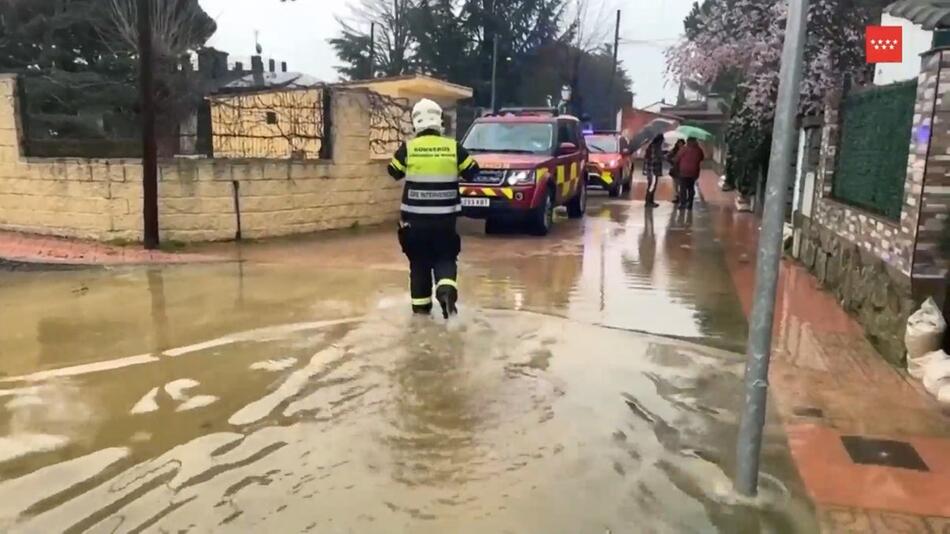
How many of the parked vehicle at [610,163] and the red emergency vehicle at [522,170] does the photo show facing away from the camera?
0

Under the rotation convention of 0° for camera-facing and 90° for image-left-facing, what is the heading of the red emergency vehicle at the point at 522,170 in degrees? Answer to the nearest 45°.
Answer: approximately 45°

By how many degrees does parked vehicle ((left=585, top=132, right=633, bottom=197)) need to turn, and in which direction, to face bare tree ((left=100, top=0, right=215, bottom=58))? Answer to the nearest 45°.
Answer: approximately 45° to its right

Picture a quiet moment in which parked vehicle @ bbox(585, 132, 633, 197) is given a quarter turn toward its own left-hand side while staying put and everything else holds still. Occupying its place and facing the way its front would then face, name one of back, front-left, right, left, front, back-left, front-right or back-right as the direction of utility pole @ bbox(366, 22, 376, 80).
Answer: back

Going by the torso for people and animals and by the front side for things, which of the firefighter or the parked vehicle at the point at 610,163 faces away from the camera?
the firefighter

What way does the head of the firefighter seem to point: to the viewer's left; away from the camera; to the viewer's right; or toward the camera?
away from the camera

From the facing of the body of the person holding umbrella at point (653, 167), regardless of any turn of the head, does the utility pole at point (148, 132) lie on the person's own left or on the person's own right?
on the person's own right

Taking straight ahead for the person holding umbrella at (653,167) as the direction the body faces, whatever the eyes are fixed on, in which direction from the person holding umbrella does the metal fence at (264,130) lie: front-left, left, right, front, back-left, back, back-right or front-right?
back-right

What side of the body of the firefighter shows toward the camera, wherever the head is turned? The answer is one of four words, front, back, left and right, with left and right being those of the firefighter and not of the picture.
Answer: back

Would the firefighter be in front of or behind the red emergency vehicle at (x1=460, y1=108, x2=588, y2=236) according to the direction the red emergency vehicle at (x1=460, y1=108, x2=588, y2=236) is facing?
in front

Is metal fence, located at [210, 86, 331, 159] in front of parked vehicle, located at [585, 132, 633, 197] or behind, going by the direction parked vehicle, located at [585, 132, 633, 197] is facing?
in front

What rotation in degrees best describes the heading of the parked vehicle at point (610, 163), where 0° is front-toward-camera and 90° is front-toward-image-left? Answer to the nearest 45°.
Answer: approximately 45°

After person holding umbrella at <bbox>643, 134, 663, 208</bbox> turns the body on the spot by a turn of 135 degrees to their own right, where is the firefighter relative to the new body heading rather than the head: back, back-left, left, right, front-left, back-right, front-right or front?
front-left
